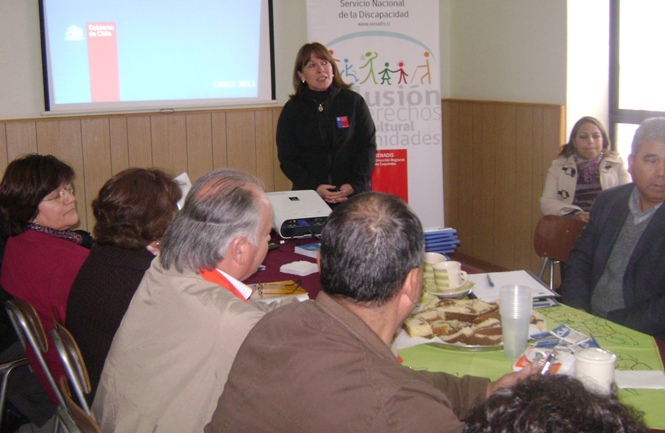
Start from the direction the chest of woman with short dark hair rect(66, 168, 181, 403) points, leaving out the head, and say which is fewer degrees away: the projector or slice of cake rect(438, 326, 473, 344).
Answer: the projector

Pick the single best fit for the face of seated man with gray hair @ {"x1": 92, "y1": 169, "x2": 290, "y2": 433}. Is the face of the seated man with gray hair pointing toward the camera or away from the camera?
away from the camera

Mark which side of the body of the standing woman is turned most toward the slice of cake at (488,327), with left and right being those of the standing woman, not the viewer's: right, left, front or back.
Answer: front

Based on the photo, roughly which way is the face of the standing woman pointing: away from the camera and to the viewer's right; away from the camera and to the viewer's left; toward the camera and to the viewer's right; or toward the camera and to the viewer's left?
toward the camera and to the viewer's right

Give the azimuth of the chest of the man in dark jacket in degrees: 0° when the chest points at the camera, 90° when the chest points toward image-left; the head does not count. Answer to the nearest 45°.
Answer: approximately 45°

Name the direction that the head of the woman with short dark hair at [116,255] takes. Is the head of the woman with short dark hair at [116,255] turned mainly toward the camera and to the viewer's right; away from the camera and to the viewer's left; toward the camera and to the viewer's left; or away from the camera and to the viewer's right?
away from the camera and to the viewer's right

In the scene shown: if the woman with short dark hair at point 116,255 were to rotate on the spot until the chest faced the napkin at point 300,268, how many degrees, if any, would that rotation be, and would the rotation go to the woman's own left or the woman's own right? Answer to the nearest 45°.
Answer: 0° — they already face it

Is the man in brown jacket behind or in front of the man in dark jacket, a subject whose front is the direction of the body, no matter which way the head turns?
in front

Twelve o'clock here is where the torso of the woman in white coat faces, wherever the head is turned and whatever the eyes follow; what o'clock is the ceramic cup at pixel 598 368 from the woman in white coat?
The ceramic cup is roughly at 12 o'clock from the woman in white coat.

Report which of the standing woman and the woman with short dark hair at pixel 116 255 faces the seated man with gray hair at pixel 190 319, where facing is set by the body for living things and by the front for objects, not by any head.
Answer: the standing woman

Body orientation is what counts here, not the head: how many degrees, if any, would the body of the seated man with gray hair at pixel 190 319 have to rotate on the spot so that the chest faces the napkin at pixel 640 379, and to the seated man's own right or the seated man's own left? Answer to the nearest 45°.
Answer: approximately 45° to the seated man's own right

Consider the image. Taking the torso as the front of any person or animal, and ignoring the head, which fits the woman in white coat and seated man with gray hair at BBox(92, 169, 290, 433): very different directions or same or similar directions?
very different directions

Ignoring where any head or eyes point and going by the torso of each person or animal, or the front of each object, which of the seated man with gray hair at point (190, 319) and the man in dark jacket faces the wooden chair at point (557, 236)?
the seated man with gray hair

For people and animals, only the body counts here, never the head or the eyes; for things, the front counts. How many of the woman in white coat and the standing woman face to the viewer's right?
0

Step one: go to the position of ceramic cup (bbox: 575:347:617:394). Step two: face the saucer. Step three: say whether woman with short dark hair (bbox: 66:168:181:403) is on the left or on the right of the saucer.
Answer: left
